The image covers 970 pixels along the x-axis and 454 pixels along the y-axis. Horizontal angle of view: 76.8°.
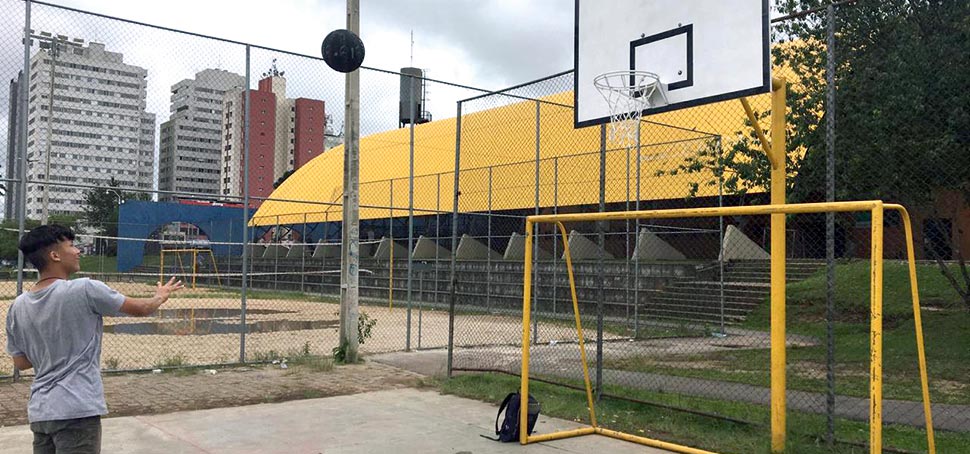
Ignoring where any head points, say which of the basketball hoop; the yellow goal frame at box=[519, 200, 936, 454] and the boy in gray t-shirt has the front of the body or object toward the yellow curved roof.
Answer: the boy in gray t-shirt

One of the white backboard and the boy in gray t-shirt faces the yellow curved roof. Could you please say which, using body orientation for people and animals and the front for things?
the boy in gray t-shirt

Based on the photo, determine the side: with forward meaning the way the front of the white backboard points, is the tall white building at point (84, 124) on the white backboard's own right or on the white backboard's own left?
on the white backboard's own right

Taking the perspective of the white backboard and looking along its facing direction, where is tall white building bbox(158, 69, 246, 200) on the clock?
The tall white building is roughly at 2 o'clock from the white backboard.

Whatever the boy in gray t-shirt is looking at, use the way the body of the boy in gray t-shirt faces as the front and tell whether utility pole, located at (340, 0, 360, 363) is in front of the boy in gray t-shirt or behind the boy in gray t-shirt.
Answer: in front

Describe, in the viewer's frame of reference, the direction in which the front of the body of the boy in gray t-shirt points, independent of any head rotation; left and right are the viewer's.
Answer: facing away from the viewer and to the right of the viewer

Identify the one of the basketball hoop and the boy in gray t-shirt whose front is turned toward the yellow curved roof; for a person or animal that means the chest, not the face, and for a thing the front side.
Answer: the boy in gray t-shirt

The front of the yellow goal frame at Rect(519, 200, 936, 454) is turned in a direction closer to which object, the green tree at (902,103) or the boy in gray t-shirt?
the boy in gray t-shirt

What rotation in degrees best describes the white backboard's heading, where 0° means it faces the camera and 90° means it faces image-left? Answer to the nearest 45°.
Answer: approximately 45°

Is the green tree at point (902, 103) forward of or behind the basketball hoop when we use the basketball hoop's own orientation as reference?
behind
